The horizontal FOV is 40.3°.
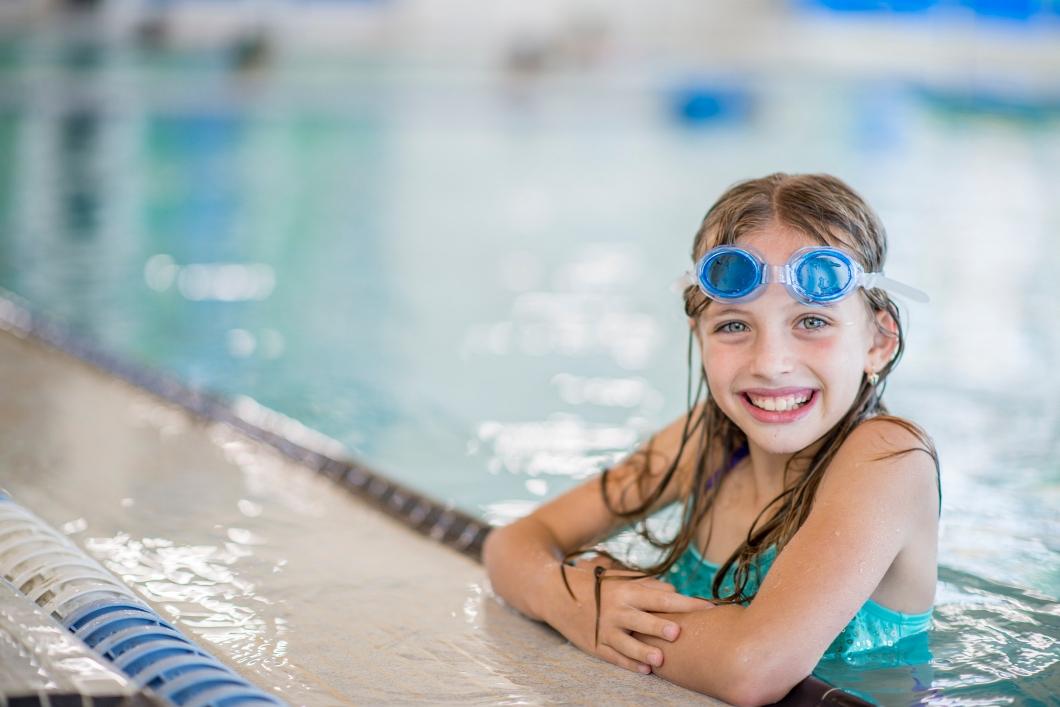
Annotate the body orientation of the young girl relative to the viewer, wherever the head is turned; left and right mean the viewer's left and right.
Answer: facing the viewer and to the left of the viewer

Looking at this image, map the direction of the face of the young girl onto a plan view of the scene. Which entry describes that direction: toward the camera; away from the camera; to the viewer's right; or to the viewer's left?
toward the camera
